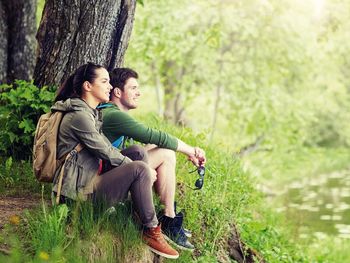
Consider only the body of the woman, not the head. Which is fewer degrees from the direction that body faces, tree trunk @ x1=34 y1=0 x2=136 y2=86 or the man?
the man

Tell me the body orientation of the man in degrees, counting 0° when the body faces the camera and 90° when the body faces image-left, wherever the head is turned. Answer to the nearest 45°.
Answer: approximately 270°

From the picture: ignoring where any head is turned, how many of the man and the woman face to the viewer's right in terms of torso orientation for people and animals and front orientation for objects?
2

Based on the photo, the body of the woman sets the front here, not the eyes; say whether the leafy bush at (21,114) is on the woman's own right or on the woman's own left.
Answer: on the woman's own left

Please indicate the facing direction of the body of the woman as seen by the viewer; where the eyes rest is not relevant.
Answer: to the viewer's right

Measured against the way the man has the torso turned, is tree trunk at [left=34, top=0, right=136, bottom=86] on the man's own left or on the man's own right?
on the man's own left

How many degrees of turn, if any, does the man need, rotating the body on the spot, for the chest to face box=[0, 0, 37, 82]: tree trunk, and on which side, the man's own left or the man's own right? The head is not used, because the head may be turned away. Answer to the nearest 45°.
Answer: approximately 135° to the man's own left

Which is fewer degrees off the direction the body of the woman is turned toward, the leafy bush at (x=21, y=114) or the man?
the man
